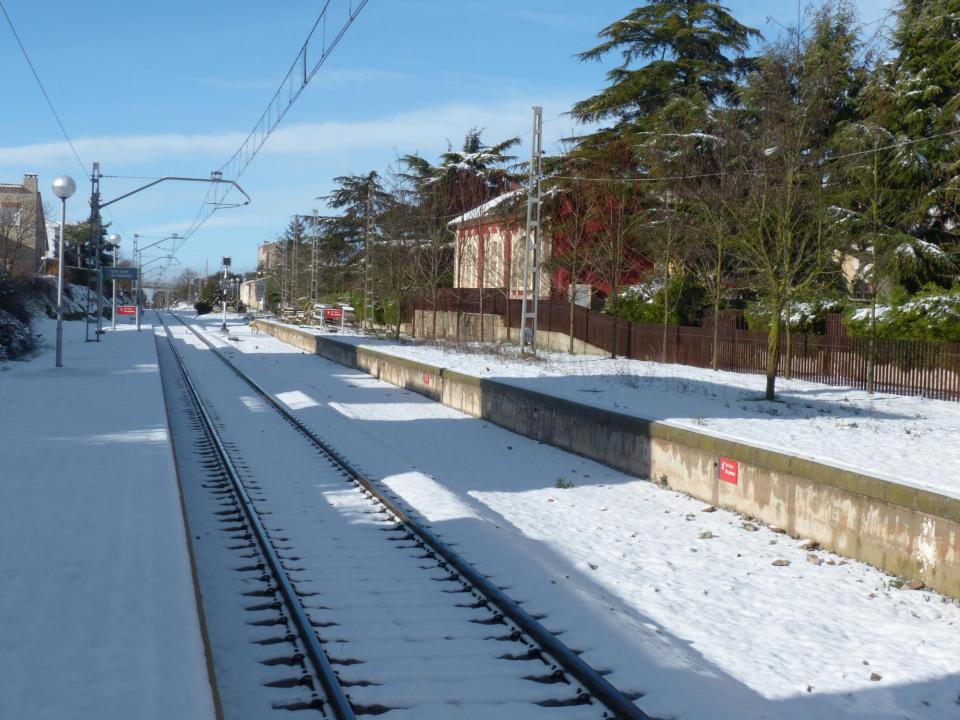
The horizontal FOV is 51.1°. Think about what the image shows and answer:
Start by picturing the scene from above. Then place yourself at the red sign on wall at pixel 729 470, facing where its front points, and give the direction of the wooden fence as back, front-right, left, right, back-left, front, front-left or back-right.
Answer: back-right

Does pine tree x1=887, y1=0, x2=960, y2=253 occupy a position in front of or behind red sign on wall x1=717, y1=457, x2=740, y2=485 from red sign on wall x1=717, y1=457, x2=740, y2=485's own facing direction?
behind

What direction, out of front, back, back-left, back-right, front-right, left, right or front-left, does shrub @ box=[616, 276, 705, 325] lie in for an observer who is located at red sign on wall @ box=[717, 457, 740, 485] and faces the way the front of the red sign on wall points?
back-right

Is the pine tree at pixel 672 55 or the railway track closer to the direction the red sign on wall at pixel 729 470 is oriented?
the railway track

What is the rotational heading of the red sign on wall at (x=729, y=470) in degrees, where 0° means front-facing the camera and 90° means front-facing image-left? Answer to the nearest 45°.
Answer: approximately 45°

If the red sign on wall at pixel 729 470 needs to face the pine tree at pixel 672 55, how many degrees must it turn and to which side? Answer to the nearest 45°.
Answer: approximately 135° to its right

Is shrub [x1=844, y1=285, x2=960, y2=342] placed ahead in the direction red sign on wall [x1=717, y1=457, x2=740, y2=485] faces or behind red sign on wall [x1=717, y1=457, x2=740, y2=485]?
behind

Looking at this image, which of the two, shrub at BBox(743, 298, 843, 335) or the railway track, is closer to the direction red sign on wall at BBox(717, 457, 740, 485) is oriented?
the railway track

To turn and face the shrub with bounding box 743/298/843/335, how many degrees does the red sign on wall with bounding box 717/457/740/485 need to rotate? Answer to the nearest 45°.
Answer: approximately 135° to its right

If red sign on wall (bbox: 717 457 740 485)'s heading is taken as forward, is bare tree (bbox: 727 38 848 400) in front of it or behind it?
behind
